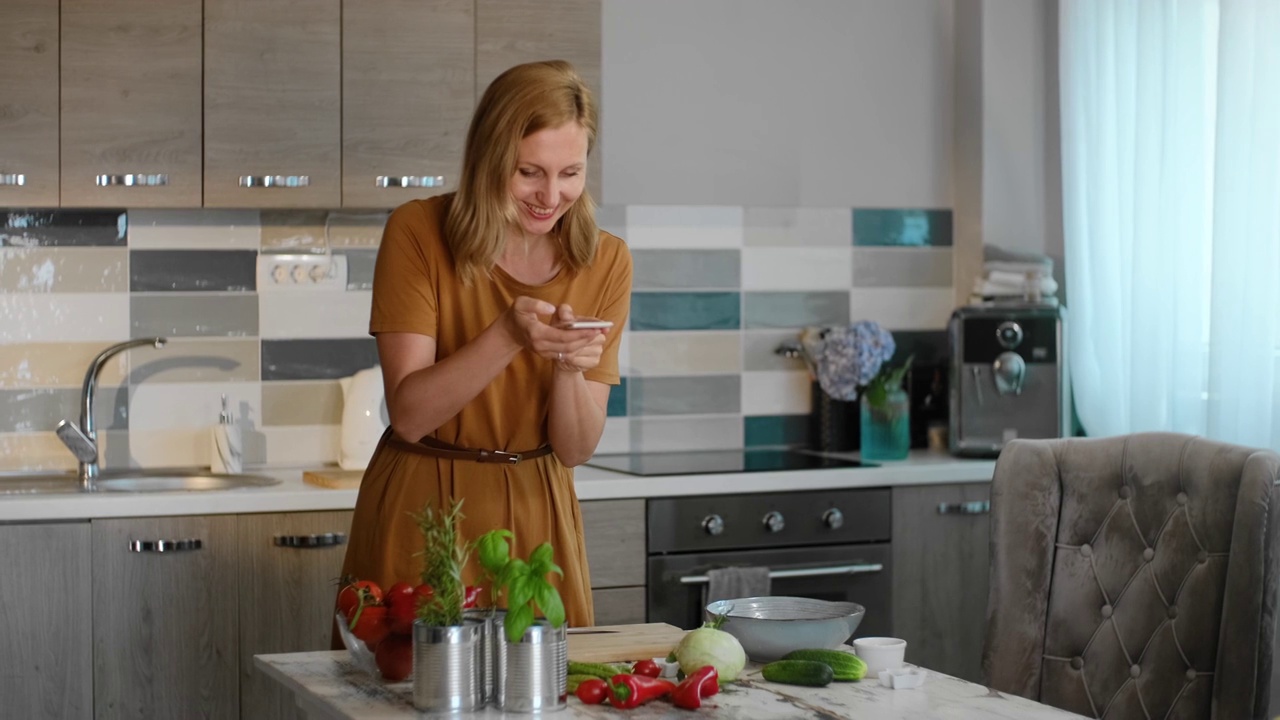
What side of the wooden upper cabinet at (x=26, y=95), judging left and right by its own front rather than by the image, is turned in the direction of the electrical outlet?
left

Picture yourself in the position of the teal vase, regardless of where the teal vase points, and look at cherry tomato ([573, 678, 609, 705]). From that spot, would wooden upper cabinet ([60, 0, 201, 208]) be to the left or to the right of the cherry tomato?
right

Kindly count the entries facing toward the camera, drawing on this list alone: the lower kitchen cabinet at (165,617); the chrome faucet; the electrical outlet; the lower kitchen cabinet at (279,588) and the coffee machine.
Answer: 4

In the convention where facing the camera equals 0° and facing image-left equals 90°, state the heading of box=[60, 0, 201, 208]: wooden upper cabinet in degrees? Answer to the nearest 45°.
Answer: approximately 0°

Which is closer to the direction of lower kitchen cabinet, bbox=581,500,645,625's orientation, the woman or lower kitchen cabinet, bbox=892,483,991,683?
the woman

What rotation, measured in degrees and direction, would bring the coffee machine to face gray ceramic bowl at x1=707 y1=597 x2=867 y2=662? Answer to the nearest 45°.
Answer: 0° — it already faces it
